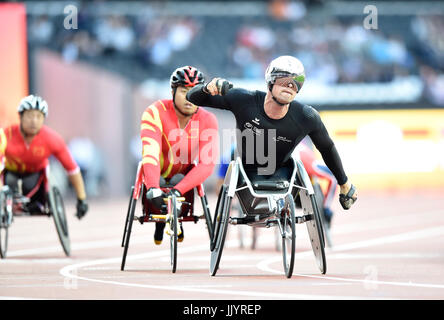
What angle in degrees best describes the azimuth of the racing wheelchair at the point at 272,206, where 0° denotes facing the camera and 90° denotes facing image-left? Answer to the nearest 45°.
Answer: approximately 0°

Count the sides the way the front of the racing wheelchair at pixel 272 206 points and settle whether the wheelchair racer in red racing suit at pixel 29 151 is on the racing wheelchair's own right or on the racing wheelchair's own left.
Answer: on the racing wheelchair's own right

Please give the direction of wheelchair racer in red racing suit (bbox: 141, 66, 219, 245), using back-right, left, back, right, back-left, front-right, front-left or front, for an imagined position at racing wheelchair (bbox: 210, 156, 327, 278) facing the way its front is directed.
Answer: back-right

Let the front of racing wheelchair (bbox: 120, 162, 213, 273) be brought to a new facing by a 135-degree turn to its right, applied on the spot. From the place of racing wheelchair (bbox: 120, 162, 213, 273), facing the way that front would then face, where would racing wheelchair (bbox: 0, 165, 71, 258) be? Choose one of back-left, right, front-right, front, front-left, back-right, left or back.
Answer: front

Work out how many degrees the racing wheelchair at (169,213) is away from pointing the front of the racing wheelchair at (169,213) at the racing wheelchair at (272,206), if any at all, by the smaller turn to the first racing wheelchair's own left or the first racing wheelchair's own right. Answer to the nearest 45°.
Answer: approximately 45° to the first racing wheelchair's own left

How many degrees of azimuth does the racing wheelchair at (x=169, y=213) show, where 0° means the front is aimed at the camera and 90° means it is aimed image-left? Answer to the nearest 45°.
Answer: approximately 0°

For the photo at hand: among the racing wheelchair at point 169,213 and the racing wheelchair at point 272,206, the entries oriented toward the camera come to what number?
2

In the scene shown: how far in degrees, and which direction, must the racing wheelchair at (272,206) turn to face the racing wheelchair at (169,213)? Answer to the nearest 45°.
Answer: approximately 135° to its right

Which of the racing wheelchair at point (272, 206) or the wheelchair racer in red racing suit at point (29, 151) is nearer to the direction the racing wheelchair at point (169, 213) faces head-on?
the racing wheelchair
